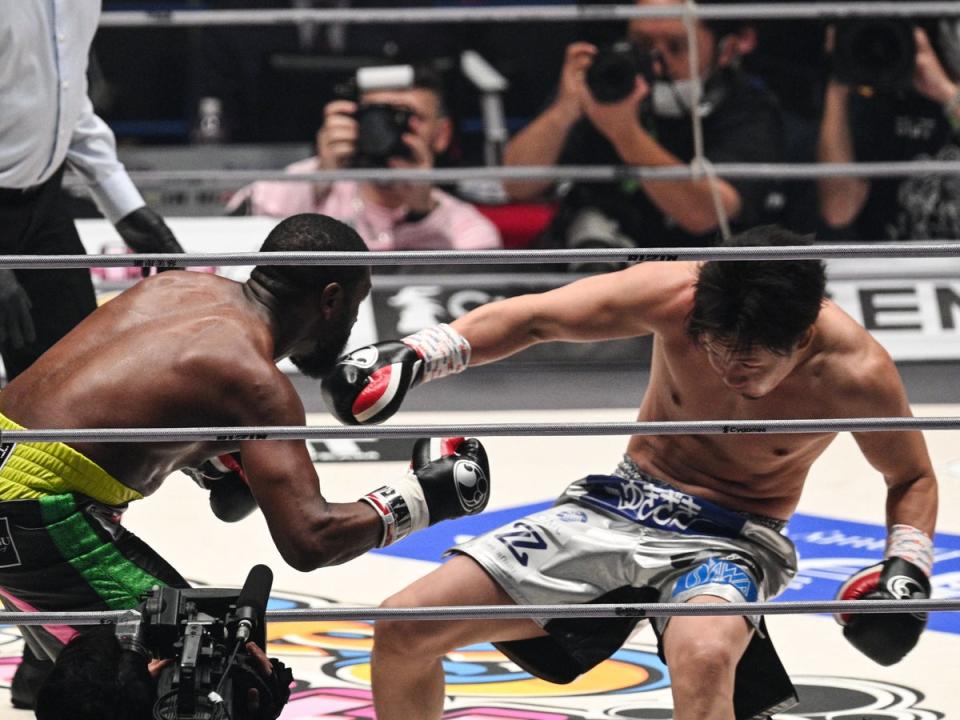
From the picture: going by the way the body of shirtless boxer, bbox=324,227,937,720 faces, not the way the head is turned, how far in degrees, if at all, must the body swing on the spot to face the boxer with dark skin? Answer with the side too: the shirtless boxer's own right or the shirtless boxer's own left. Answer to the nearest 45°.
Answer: approximately 45° to the shirtless boxer's own right

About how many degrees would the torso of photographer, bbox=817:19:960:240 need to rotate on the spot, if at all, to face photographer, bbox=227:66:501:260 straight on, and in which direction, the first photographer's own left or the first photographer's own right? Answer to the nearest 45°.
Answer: approximately 90° to the first photographer's own right

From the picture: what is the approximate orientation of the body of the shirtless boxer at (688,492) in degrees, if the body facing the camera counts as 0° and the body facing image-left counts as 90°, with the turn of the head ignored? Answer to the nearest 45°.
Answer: approximately 45°

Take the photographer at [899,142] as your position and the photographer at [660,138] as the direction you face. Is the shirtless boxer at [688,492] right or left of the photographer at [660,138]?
left

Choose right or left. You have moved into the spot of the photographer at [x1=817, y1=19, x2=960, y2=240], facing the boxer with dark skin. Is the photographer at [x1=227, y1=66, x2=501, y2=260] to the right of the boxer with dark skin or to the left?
right

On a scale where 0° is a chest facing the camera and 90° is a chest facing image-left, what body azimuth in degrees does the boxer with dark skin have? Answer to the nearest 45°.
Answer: approximately 225°

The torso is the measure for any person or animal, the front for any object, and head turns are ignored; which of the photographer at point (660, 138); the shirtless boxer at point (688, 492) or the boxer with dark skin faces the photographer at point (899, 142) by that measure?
the boxer with dark skin

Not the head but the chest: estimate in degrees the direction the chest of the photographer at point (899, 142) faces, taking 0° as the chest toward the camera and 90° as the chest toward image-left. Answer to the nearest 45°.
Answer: approximately 0°

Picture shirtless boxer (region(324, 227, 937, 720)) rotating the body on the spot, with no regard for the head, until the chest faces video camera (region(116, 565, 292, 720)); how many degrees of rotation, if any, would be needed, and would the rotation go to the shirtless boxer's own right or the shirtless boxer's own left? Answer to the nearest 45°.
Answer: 0° — they already face it

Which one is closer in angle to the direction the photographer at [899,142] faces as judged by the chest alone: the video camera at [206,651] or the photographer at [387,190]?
the video camera

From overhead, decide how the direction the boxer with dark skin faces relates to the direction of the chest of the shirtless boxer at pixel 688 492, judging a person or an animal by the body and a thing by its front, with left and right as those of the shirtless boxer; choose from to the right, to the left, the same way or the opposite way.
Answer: the opposite way

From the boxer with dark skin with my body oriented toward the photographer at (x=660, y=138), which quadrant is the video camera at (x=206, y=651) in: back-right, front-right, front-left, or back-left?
back-right

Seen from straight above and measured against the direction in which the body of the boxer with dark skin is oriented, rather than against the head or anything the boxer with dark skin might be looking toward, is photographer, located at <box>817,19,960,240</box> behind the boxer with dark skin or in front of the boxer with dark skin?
in front
